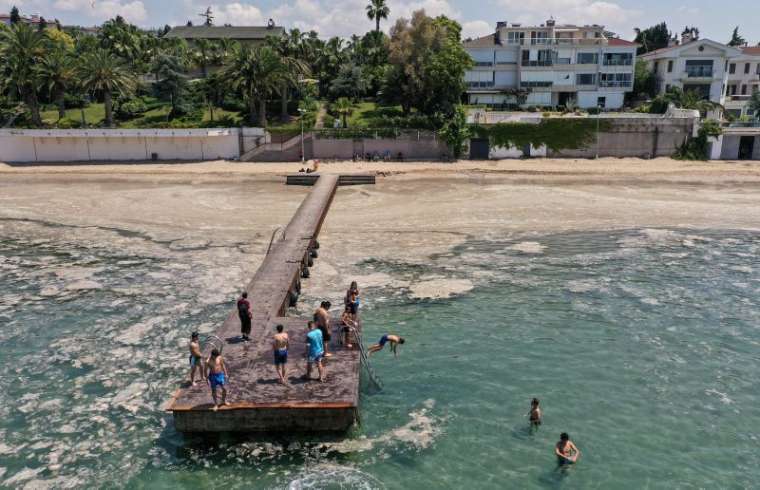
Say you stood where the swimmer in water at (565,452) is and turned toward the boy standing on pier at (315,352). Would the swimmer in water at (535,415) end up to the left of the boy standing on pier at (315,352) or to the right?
right

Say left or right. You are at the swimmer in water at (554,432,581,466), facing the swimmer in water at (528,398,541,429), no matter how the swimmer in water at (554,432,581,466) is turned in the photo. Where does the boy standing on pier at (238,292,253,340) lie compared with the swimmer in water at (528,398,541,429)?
left

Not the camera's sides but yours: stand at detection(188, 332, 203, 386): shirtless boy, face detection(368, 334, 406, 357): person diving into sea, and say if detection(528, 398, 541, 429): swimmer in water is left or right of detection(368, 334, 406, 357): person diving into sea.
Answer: right

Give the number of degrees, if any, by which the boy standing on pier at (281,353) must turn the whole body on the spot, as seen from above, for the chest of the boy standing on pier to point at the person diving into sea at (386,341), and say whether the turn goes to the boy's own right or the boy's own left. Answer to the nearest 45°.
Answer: approximately 45° to the boy's own right
